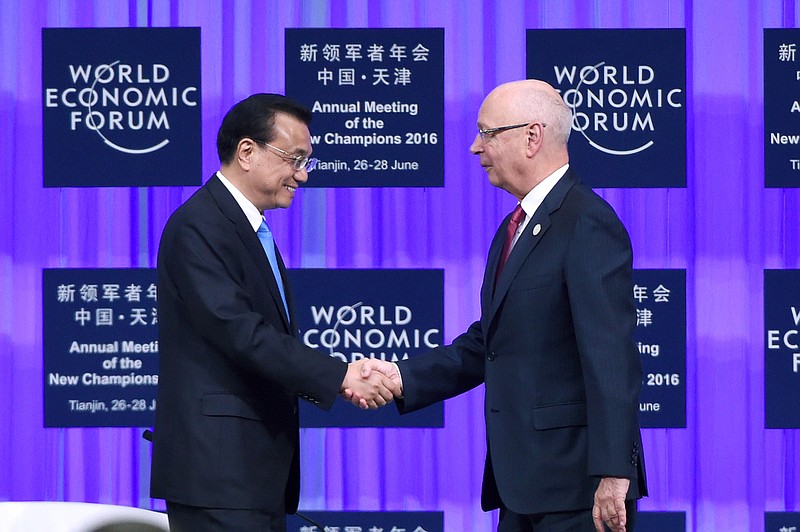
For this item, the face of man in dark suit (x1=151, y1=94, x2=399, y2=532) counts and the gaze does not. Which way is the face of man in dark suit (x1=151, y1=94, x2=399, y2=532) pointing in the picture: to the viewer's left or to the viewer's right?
to the viewer's right

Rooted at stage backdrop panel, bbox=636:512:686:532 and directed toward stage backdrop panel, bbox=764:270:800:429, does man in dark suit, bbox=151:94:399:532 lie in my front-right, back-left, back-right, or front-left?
back-right

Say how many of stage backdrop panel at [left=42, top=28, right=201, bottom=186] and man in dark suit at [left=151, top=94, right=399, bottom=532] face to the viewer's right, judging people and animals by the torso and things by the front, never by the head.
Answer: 1

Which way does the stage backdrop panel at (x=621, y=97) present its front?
toward the camera

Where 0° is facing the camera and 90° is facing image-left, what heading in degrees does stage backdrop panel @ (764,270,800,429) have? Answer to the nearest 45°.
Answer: approximately 0°

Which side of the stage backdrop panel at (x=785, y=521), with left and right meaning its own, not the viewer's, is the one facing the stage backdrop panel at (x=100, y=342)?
right

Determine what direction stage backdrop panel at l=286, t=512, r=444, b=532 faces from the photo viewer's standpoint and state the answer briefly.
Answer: facing the viewer

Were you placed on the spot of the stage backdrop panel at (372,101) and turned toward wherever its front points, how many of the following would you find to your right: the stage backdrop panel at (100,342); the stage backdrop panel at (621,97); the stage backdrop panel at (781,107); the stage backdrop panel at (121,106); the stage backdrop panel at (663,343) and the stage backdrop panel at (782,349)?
2

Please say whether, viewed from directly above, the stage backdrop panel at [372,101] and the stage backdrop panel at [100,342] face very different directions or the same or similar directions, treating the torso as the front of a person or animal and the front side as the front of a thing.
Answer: same or similar directions

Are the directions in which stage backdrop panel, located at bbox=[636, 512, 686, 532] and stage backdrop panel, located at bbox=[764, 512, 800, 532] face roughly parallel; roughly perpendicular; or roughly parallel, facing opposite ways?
roughly parallel

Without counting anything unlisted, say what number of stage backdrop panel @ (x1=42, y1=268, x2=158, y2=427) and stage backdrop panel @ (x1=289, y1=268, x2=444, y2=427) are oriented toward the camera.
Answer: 2

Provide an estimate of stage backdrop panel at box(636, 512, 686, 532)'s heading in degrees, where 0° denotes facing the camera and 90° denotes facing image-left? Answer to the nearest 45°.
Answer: approximately 0°

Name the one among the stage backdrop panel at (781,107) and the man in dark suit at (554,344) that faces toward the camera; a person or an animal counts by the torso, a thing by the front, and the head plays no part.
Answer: the stage backdrop panel

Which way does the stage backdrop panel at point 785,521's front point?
toward the camera

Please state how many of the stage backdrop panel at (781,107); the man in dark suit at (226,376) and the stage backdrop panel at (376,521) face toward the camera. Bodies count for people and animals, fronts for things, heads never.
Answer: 2

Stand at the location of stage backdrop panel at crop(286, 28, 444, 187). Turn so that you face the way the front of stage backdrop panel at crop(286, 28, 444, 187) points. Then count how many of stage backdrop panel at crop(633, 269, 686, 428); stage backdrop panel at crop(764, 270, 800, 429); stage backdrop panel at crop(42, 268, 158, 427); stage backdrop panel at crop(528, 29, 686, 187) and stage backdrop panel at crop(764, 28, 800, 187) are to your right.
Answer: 1
